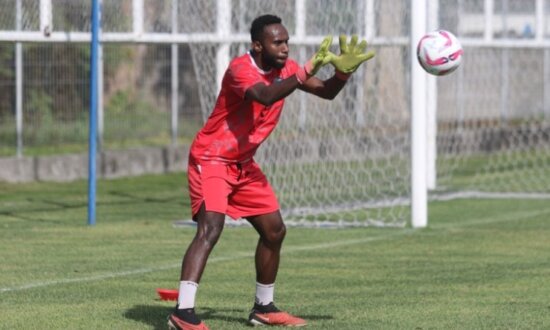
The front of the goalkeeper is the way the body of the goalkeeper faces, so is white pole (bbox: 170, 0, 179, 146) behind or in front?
behind

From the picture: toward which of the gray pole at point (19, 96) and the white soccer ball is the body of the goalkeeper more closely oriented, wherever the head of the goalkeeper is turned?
the white soccer ball

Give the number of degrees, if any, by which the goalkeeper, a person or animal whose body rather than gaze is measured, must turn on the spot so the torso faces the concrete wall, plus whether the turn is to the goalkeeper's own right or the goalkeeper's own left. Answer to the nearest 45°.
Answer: approximately 135° to the goalkeeper's own left

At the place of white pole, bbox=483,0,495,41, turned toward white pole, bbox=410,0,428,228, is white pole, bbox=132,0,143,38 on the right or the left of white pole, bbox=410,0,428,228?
right

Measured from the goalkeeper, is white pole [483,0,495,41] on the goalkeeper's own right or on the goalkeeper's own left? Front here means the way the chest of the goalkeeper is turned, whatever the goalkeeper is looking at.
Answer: on the goalkeeper's own left

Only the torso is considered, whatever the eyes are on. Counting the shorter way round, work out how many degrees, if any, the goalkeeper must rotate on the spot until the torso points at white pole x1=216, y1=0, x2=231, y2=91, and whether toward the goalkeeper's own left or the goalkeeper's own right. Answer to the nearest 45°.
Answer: approximately 135° to the goalkeeper's own left

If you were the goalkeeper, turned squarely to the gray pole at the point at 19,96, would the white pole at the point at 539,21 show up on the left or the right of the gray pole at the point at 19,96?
right

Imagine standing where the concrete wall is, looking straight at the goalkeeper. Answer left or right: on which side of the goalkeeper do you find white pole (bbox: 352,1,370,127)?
left

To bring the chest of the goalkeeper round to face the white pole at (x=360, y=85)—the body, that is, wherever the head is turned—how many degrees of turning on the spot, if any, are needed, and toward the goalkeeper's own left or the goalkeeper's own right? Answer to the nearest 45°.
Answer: approximately 135° to the goalkeeper's own left

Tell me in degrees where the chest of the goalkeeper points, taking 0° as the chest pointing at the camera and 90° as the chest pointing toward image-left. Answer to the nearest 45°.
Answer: approximately 315°
